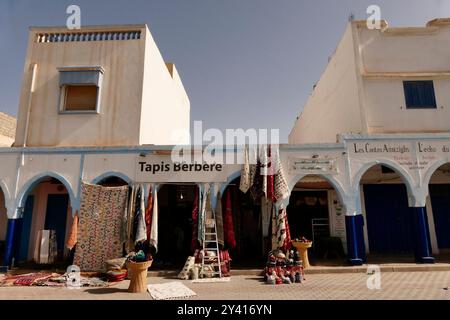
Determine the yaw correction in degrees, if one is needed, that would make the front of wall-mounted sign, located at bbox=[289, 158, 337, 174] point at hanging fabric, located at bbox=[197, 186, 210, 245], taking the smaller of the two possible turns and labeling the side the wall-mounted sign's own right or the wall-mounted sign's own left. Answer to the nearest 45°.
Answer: approximately 90° to the wall-mounted sign's own right

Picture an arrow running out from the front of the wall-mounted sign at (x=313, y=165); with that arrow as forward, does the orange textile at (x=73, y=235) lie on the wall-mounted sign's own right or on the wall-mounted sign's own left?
on the wall-mounted sign's own right

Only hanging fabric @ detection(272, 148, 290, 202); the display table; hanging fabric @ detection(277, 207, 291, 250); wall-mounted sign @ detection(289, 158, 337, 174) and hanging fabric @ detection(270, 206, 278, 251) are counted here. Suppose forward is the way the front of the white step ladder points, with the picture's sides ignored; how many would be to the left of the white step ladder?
5

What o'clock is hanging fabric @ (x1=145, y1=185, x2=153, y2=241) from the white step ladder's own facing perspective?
The hanging fabric is roughly at 3 o'clock from the white step ladder.

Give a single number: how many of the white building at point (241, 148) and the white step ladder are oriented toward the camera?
2

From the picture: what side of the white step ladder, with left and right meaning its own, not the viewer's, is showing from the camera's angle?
front

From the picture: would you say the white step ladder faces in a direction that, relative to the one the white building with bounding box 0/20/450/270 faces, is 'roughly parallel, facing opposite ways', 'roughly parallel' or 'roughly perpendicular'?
roughly parallel

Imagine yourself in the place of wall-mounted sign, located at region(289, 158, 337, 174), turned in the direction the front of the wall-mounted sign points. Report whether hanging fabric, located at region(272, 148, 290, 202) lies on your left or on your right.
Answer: on your right

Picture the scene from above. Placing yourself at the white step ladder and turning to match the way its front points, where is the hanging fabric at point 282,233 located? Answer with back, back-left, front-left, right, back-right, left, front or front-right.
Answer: left

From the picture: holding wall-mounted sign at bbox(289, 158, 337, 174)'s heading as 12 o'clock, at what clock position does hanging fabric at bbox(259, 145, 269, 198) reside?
The hanging fabric is roughly at 2 o'clock from the wall-mounted sign.

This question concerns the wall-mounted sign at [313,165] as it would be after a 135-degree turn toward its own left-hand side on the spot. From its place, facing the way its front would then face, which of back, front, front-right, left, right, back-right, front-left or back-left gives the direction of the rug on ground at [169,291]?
back

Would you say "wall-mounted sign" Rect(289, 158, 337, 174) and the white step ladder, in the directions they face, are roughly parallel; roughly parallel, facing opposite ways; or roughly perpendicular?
roughly parallel

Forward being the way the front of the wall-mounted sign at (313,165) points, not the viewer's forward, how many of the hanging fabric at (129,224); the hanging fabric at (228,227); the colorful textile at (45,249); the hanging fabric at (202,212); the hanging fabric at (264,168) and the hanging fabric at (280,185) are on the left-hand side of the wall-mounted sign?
0

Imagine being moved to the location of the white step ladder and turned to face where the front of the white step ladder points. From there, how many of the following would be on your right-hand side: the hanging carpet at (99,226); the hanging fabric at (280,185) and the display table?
1

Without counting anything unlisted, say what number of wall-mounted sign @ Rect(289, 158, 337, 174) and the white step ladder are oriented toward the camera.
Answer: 2

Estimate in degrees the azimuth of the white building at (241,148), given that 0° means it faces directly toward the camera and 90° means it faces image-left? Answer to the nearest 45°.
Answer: approximately 0°

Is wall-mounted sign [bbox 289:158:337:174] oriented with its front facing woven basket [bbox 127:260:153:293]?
no
